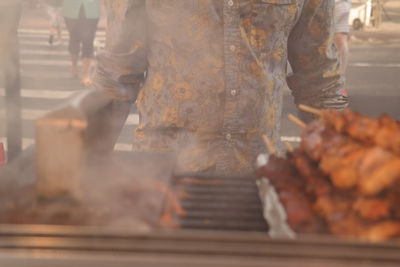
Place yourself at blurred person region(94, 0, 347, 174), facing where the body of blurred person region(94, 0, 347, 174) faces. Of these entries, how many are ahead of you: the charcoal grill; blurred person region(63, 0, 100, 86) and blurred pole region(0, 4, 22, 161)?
1

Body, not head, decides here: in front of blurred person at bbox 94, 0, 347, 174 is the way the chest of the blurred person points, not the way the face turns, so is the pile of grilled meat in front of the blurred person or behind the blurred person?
in front

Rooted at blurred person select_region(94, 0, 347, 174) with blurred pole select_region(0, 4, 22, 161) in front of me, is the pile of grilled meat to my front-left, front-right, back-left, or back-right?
back-left

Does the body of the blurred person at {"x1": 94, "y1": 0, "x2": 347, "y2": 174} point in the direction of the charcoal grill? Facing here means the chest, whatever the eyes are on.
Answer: yes

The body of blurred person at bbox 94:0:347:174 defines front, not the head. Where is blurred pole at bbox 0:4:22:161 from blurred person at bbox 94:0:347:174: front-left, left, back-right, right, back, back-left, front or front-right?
back-right

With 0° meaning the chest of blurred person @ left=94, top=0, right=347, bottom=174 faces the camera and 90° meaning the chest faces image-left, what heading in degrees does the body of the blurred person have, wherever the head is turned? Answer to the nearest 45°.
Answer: approximately 0°
